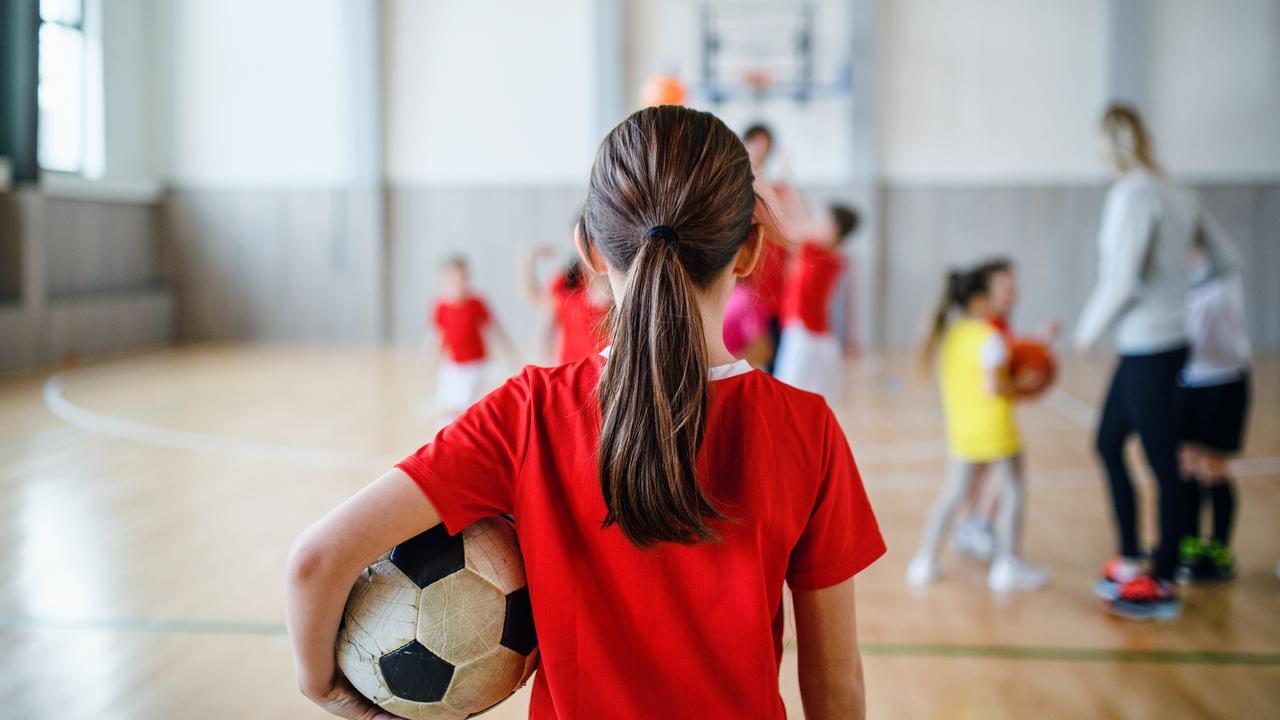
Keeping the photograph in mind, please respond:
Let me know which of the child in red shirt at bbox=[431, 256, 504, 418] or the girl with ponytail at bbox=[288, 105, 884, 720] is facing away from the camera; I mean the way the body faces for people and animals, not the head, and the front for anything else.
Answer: the girl with ponytail

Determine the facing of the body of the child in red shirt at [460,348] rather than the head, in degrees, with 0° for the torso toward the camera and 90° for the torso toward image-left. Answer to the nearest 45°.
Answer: approximately 0°

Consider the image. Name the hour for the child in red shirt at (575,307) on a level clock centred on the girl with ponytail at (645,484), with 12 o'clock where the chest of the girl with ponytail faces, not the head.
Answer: The child in red shirt is roughly at 12 o'clock from the girl with ponytail.

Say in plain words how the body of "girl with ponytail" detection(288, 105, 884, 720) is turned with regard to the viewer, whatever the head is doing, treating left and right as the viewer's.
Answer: facing away from the viewer

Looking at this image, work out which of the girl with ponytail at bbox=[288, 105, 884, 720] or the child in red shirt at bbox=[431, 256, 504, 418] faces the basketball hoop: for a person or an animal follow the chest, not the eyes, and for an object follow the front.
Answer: the girl with ponytail

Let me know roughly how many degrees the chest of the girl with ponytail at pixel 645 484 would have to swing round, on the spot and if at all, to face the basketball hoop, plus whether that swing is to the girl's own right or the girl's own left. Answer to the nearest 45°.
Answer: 0° — they already face it

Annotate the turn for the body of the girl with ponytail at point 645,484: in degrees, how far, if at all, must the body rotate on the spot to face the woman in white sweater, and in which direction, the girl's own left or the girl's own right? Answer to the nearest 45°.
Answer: approximately 45° to the girl's own right
